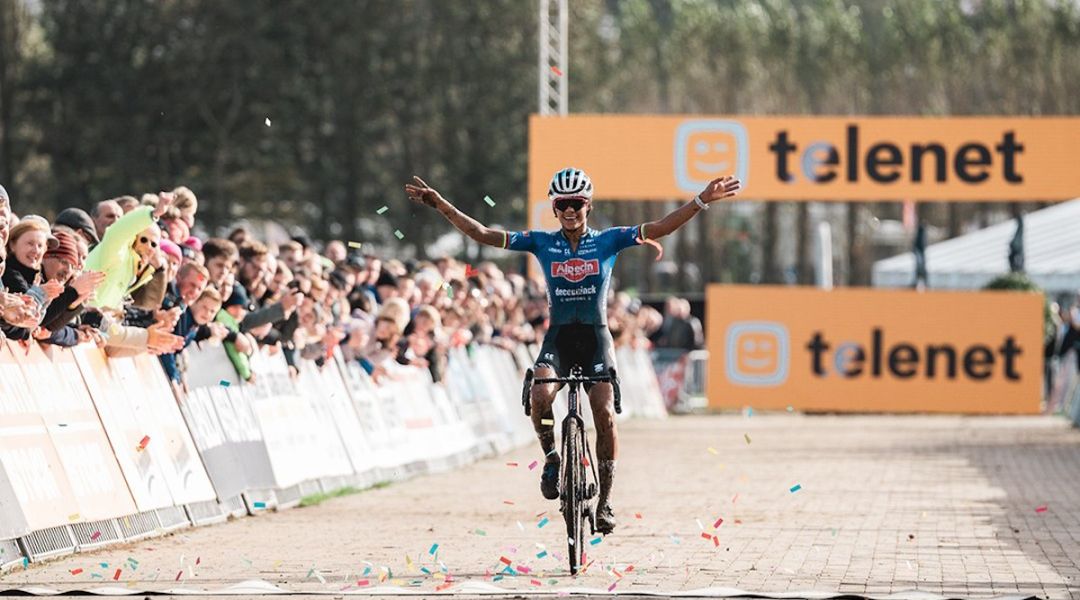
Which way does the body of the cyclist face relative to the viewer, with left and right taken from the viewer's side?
facing the viewer

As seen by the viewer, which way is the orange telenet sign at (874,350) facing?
toward the camera

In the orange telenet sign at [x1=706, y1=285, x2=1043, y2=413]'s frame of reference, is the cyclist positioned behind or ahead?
ahead

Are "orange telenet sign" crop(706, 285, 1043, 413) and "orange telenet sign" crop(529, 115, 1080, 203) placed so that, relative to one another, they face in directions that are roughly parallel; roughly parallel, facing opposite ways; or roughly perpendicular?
roughly parallel

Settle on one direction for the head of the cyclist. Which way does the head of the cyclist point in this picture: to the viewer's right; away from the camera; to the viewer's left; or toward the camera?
toward the camera
